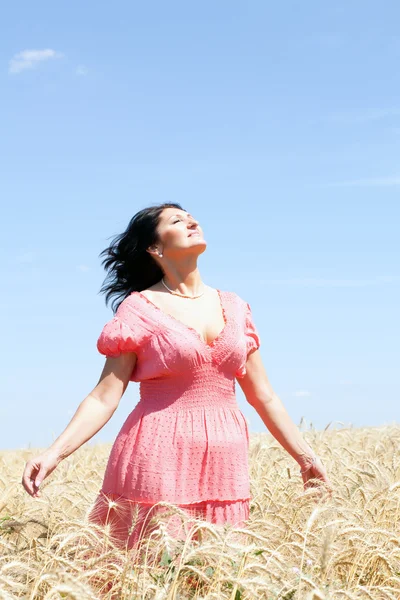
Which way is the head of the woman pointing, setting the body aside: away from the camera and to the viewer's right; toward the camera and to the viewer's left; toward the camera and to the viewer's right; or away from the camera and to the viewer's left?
toward the camera and to the viewer's right

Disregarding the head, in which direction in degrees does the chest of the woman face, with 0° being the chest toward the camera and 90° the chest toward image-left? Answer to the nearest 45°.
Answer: approximately 315°
